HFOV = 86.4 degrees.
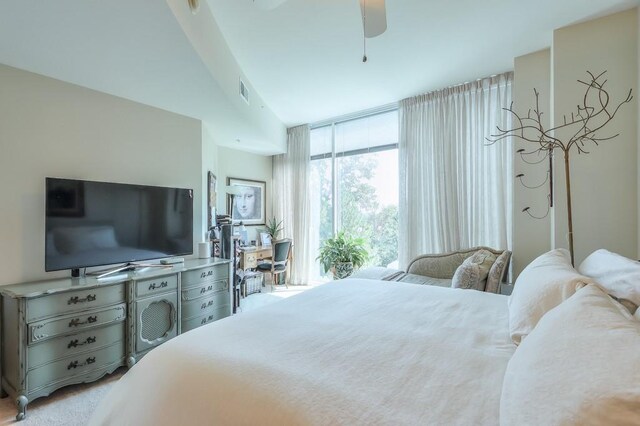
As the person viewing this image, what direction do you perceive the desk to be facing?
facing the viewer and to the right of the viewer

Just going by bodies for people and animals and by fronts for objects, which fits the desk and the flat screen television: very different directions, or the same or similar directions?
same or similar directions

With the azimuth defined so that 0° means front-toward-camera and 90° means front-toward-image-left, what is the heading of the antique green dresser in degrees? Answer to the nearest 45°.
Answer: approximately 315°

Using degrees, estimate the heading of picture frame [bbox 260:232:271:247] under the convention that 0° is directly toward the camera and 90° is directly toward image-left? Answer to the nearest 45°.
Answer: approximately 315°

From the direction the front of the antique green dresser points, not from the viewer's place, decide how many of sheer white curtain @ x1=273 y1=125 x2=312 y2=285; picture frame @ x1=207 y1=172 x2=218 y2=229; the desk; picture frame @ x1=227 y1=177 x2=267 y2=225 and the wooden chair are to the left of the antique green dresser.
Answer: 5

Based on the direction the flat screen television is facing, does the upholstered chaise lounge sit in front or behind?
in front

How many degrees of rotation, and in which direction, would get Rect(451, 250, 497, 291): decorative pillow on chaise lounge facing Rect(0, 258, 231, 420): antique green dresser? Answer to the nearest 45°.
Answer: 0° — it already faces it

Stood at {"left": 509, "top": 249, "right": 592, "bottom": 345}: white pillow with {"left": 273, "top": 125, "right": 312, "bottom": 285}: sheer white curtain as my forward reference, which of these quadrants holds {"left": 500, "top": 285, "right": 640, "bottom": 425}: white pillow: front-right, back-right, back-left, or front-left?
back-left

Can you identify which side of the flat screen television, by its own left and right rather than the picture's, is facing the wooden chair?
left

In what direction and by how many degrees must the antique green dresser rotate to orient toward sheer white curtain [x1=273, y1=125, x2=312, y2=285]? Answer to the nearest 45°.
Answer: approximately 90° to its left

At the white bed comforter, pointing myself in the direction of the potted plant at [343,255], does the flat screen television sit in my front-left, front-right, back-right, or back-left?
front-left
